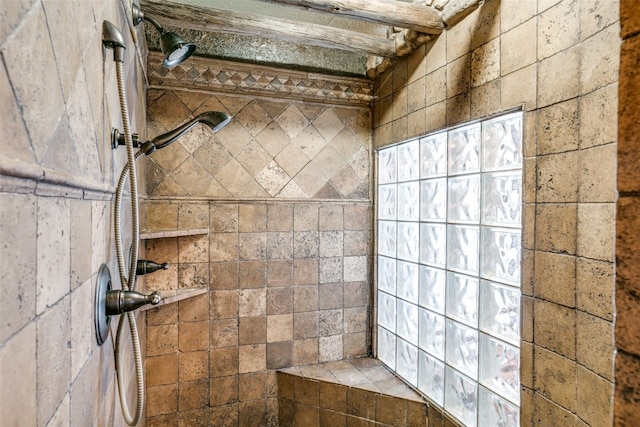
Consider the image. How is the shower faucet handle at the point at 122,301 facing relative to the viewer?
to the viewer's right

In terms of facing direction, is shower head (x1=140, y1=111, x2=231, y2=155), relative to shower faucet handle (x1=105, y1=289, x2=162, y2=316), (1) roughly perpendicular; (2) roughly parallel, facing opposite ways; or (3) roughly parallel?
roughly parallel

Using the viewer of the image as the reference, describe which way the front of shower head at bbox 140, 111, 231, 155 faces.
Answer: facing to the right of the viewer

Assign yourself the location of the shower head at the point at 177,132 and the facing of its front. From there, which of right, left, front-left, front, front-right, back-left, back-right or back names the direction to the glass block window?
front

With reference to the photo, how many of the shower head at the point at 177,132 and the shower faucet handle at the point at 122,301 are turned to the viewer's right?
2

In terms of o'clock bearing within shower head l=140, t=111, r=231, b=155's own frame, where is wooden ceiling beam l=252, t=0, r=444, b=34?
The wooden ceiling beam is roughly at 12 o'clock from the shower head.
